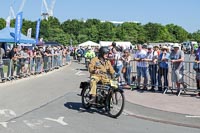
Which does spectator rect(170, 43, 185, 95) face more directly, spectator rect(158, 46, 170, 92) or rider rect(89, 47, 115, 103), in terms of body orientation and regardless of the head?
the rider

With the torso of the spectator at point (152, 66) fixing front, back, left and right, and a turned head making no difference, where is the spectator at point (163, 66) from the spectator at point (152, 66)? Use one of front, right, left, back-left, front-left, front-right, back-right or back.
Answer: left

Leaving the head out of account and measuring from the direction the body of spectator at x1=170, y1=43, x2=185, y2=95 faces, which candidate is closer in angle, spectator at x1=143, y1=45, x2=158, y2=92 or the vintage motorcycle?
the vintage motorcycle

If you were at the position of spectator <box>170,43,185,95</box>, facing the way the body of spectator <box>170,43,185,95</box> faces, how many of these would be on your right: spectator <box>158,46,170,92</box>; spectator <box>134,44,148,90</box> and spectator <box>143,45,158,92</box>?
3

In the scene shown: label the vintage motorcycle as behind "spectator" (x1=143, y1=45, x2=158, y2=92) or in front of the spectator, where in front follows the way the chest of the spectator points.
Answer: in front

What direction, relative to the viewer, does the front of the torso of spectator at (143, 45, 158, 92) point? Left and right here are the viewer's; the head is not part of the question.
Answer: facing the viewer and to the left of the viewer

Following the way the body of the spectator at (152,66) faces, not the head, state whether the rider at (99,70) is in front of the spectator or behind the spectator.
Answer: in front

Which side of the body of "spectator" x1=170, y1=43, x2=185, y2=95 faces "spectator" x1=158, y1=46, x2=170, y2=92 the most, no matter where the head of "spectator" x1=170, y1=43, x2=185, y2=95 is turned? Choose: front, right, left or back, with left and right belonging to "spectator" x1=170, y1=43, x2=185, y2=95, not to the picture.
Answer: right
